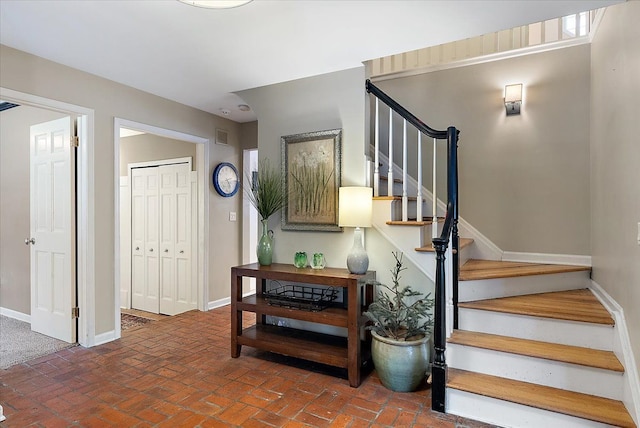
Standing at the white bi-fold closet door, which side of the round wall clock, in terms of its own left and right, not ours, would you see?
right

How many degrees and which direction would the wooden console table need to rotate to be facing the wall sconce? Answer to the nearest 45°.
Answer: approximately 135° to its left

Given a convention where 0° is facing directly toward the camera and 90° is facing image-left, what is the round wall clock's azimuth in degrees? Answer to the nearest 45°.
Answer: approximately 315°

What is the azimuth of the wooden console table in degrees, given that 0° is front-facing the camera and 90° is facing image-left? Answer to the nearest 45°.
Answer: approximately 45°

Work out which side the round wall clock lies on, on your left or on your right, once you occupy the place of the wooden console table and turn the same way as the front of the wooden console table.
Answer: on your right

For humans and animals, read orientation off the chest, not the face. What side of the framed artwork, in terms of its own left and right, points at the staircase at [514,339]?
left

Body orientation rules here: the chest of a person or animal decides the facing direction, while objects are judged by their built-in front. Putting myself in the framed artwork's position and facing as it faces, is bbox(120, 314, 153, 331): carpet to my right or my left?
on my right

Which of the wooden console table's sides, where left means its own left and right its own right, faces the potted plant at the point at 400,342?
left
